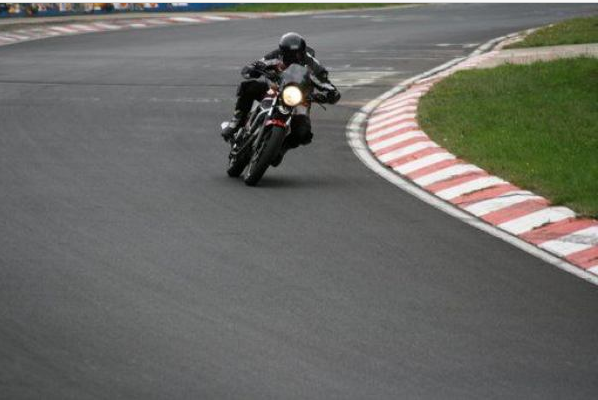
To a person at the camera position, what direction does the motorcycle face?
facing the viewer

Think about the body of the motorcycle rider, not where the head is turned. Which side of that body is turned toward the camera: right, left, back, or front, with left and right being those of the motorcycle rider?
front
